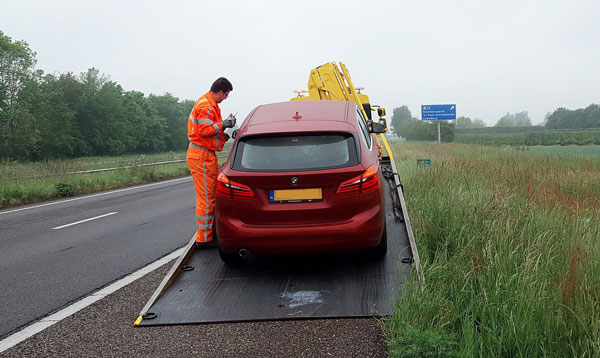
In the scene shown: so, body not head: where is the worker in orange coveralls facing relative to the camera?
to the viewer's right

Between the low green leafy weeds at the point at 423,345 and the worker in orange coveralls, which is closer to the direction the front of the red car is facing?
the worker in orange coveralls

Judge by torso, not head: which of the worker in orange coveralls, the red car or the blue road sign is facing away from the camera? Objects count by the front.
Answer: the red car

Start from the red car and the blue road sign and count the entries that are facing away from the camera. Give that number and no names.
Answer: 1

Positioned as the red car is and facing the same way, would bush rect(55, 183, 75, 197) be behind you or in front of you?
in front

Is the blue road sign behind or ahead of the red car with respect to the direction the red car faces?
ahead

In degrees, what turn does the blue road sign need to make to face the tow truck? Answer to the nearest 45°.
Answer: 0° — it already faces it

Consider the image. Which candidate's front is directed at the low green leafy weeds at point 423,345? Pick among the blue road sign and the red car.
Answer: the blue road sign

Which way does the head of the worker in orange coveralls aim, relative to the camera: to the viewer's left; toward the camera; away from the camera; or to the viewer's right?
to the viewer's right

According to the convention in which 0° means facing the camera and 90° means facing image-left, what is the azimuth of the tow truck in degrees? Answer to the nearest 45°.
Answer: approximately 180°

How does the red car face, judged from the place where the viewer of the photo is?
facing away from the viewer

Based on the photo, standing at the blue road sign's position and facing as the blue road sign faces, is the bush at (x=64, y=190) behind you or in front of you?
in front
